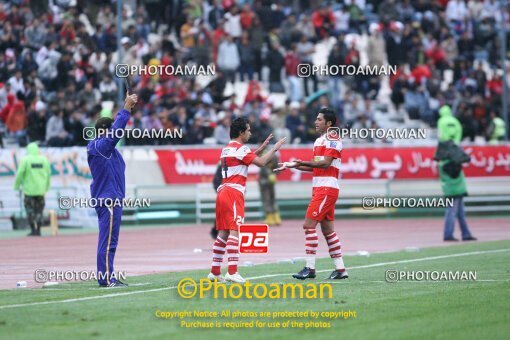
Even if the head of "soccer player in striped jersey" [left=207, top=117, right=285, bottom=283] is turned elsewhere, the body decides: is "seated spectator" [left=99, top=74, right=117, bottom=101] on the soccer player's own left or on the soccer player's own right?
on the soccer player's own left

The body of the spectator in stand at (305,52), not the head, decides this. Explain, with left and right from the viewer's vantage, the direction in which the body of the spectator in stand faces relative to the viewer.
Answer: facing the viewer

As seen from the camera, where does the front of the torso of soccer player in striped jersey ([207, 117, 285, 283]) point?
to the viewer's right

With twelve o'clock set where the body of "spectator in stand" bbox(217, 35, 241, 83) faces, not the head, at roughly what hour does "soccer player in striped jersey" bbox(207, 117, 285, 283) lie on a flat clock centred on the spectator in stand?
The soccer player in striped jersey is roughly at 12 o'clock from the spectator in stand.

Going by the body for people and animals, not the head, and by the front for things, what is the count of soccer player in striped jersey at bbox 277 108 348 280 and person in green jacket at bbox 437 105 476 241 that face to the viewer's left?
1

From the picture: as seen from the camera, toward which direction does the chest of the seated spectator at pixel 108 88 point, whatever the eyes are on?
toward the camera

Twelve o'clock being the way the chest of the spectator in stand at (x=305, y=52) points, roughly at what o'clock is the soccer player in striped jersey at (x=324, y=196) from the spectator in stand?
The soccer player in striped jersey is roughly at 12 o'clock from the spectator in stand.

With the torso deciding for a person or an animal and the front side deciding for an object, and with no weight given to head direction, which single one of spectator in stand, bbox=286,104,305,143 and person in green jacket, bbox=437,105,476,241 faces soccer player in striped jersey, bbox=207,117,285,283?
the spectator in stand

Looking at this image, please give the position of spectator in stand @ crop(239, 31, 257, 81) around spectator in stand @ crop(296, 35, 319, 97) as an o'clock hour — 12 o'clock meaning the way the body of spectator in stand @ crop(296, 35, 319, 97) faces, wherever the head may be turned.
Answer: spectator in stand @ crop(239, 31, 257, 81) is roughly at 3 o'clock from spectator in stand @ crop(296, 35, 319, 97).

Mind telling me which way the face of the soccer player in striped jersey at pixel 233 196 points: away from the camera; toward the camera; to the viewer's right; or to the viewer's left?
to the viewer's right

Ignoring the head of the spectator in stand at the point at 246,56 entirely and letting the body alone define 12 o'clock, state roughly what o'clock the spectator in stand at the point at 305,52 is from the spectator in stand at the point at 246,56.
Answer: the spectator in stand at the point at 305,52 is roughly at 9 o'clock from the spectator in stand at the point at 246,56.

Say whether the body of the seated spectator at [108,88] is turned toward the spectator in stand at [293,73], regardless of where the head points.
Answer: no

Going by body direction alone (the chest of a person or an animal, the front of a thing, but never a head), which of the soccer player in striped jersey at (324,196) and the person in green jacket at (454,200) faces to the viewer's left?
the soccer player in striped jersey

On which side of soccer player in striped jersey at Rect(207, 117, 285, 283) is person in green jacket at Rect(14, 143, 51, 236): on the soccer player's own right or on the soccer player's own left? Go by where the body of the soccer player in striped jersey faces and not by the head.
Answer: on the soccer player's own left

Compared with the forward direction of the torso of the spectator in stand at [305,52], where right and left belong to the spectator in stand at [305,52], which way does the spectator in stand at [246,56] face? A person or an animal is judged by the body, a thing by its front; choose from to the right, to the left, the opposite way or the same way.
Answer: the same way
